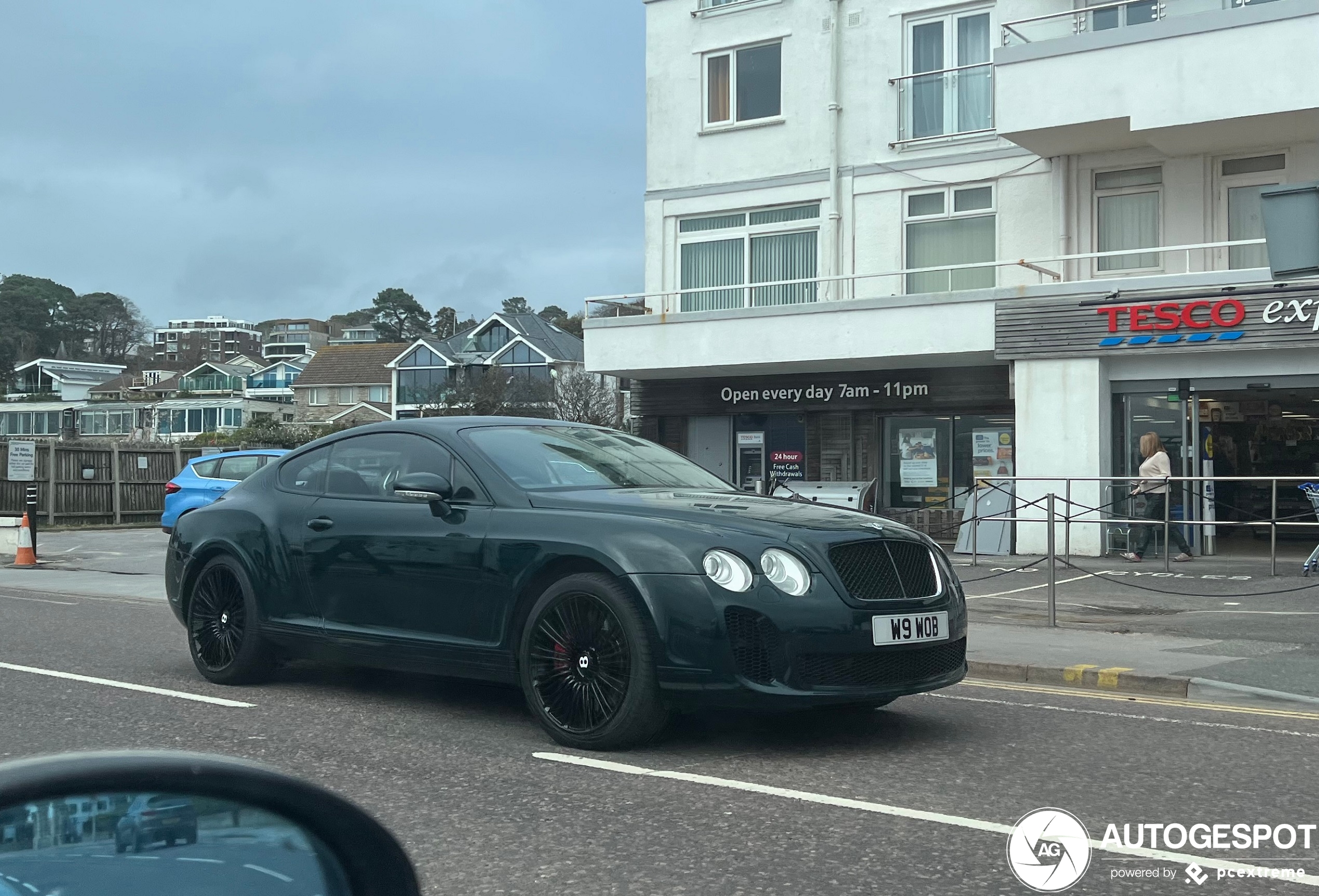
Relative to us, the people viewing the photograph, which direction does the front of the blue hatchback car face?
facing to the right of the viewer

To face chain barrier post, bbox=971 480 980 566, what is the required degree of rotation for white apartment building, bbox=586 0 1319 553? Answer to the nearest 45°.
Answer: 0° — it already faces it

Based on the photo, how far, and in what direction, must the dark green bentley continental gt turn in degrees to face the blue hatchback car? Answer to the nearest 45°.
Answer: approximately 135° to its left

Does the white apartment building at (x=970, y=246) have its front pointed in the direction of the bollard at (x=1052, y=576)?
yes

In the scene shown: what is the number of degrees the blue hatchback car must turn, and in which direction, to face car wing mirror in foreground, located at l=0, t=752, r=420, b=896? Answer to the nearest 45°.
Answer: approximately 90° to its right

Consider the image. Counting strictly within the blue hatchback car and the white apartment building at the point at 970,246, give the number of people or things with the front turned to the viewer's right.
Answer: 1

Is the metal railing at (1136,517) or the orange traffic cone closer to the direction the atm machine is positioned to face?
the metal railing

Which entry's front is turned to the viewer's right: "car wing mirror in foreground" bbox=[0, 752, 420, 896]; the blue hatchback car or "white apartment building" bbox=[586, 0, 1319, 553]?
the blue hatchback car

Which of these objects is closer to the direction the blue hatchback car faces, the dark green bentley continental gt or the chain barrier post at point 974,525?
the chain barrier post
